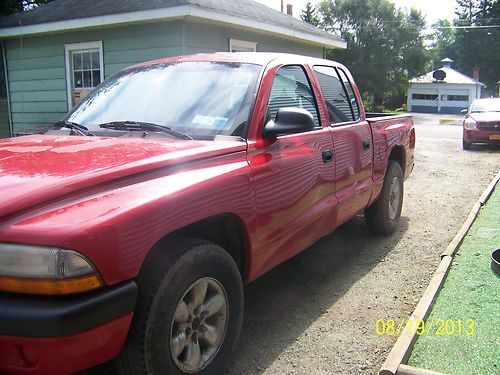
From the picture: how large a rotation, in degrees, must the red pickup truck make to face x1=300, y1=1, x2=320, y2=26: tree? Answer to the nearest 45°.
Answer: approximately 135° to its right

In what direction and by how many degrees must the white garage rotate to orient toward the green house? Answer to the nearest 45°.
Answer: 0° — it already faces it

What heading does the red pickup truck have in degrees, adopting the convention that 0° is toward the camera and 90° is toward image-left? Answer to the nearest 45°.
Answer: approximately 45°

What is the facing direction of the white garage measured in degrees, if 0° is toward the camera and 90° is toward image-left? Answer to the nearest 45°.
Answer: approximately 0°
